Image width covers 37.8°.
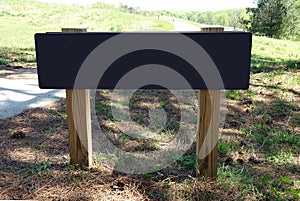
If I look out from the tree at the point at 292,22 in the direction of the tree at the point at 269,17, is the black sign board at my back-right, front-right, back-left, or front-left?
front-left

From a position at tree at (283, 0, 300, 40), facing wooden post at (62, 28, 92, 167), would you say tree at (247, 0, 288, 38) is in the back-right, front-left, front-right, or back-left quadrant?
front-right

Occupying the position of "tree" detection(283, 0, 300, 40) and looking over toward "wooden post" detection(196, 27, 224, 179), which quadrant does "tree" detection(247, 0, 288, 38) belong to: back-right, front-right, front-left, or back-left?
front-right

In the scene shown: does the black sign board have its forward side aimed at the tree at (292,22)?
no

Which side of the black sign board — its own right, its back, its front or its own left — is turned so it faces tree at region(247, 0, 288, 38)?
back

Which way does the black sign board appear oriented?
toward the camera
